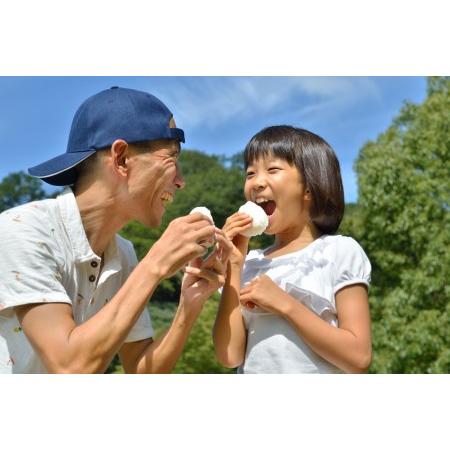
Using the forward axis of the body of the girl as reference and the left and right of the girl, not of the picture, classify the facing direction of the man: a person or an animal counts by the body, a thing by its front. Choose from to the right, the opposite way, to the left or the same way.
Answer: to the left

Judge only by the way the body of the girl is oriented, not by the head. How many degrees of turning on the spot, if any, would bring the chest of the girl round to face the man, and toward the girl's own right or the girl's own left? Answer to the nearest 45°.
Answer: approximately 45° to the girl's own right

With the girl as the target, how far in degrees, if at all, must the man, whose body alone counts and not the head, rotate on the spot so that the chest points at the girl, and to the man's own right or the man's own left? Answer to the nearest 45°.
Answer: approximately 45° to the man's own left

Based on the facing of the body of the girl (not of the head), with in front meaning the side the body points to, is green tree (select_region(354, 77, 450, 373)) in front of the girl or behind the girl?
behind

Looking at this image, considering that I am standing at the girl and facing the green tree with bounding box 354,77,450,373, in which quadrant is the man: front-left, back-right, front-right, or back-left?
back-left

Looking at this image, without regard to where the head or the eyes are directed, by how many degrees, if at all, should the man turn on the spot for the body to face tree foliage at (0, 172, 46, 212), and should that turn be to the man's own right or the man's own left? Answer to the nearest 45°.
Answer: approximately 135° to the man's own left

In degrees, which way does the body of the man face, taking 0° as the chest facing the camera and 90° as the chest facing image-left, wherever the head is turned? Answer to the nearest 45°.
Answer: approximately 315°

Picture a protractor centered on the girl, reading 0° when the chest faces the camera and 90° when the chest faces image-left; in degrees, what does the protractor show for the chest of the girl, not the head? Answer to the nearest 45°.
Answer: approximately 45°

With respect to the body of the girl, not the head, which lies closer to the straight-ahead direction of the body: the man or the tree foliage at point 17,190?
the man

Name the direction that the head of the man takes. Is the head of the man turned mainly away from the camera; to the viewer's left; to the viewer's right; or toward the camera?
to the viewer's right
